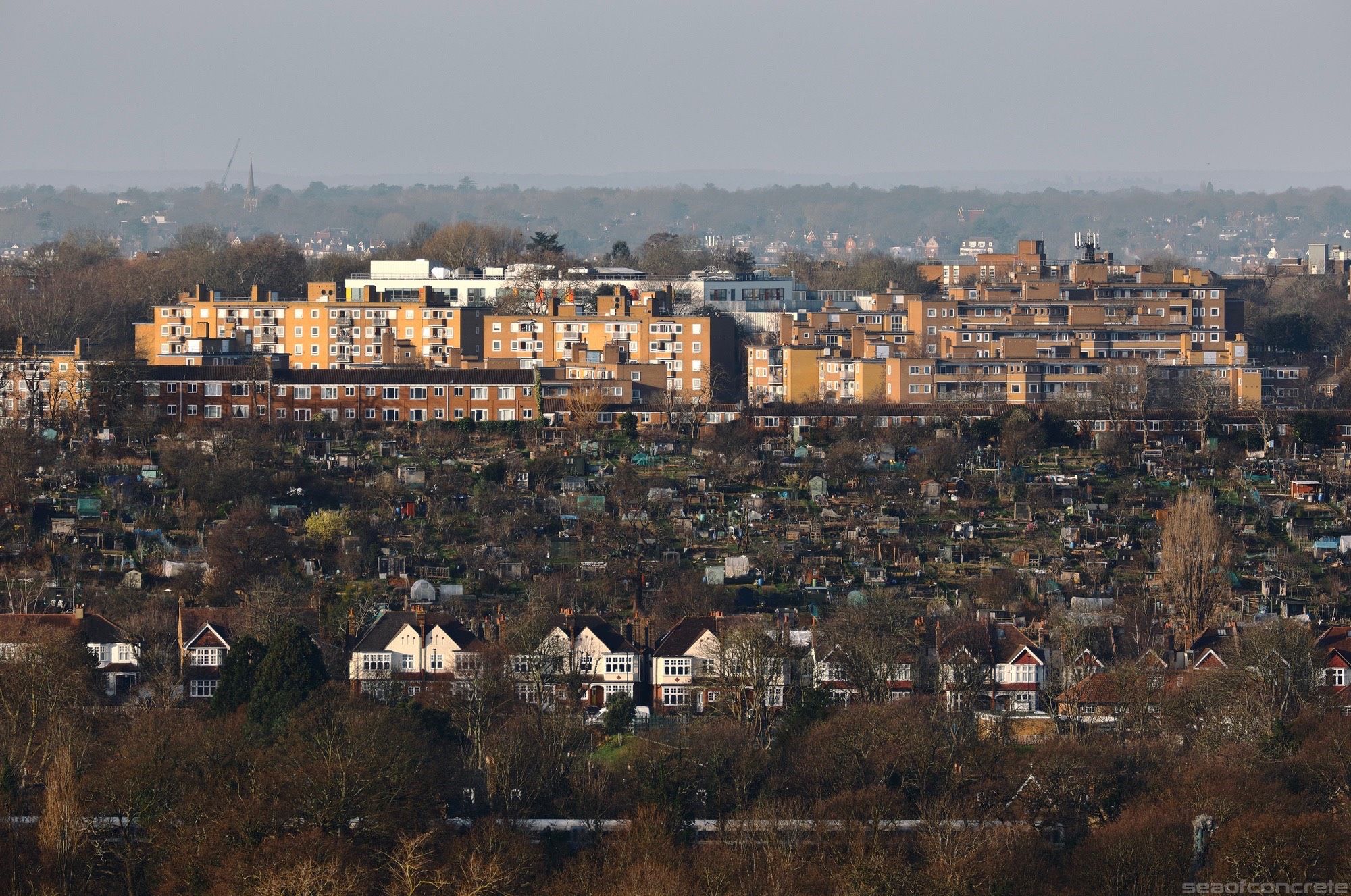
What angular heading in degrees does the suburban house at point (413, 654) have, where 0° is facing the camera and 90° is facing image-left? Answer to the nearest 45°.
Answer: approximately 0°

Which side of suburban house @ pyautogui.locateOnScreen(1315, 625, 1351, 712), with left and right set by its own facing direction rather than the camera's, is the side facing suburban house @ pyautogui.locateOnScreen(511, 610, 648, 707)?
right

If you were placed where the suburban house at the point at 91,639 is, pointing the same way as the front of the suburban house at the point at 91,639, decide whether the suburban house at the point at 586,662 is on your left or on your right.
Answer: on your left

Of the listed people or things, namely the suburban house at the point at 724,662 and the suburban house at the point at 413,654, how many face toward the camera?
2

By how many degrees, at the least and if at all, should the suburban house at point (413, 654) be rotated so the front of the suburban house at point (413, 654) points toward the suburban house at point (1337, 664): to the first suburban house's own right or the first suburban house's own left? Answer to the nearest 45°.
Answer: approximately 90° to the first suburban house's own left

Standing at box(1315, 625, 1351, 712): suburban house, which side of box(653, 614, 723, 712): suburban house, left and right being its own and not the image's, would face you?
left

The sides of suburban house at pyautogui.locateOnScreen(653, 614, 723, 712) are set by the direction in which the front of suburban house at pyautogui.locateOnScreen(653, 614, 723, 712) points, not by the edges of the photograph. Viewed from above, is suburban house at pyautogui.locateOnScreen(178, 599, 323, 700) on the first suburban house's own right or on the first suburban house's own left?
on the first suburban house's own right
